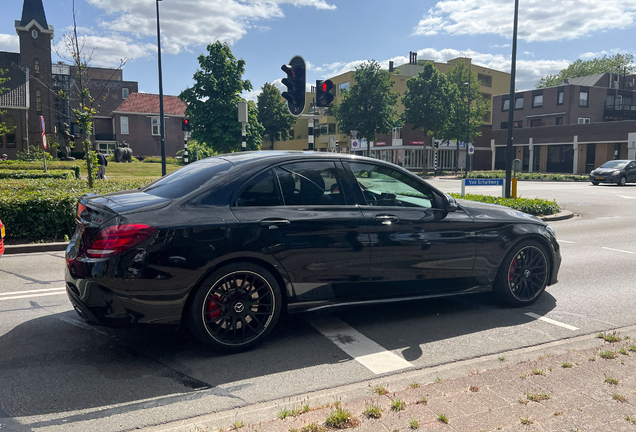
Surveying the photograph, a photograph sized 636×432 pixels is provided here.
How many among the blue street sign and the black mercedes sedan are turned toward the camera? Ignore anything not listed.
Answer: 1

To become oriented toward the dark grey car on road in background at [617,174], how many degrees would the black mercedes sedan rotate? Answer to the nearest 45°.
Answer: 0° — it already faces it

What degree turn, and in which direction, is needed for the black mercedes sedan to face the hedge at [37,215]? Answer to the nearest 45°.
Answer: approximately 90° to its left

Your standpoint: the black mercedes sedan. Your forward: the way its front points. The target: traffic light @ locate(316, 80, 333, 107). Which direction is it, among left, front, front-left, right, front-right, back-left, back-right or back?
front-left

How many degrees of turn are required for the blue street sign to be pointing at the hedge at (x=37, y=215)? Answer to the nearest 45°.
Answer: approximately 45° to its right

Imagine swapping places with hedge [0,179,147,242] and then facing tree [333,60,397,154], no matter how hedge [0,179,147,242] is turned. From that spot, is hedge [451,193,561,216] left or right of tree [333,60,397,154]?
right

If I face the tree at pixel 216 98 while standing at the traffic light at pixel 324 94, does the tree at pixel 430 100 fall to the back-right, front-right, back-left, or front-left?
front-right

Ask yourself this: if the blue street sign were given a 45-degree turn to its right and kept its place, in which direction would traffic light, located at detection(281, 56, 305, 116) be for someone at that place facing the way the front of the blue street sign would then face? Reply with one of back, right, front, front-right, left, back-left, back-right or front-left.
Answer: front

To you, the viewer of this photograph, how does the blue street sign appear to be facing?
facing the viewer

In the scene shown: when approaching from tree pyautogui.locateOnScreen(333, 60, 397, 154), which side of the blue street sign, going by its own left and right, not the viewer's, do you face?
back

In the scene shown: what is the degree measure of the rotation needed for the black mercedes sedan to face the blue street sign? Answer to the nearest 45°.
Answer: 0° — it already faces it

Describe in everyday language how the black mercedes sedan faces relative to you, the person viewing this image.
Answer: facing away from the viewer and to the right of the viewer
